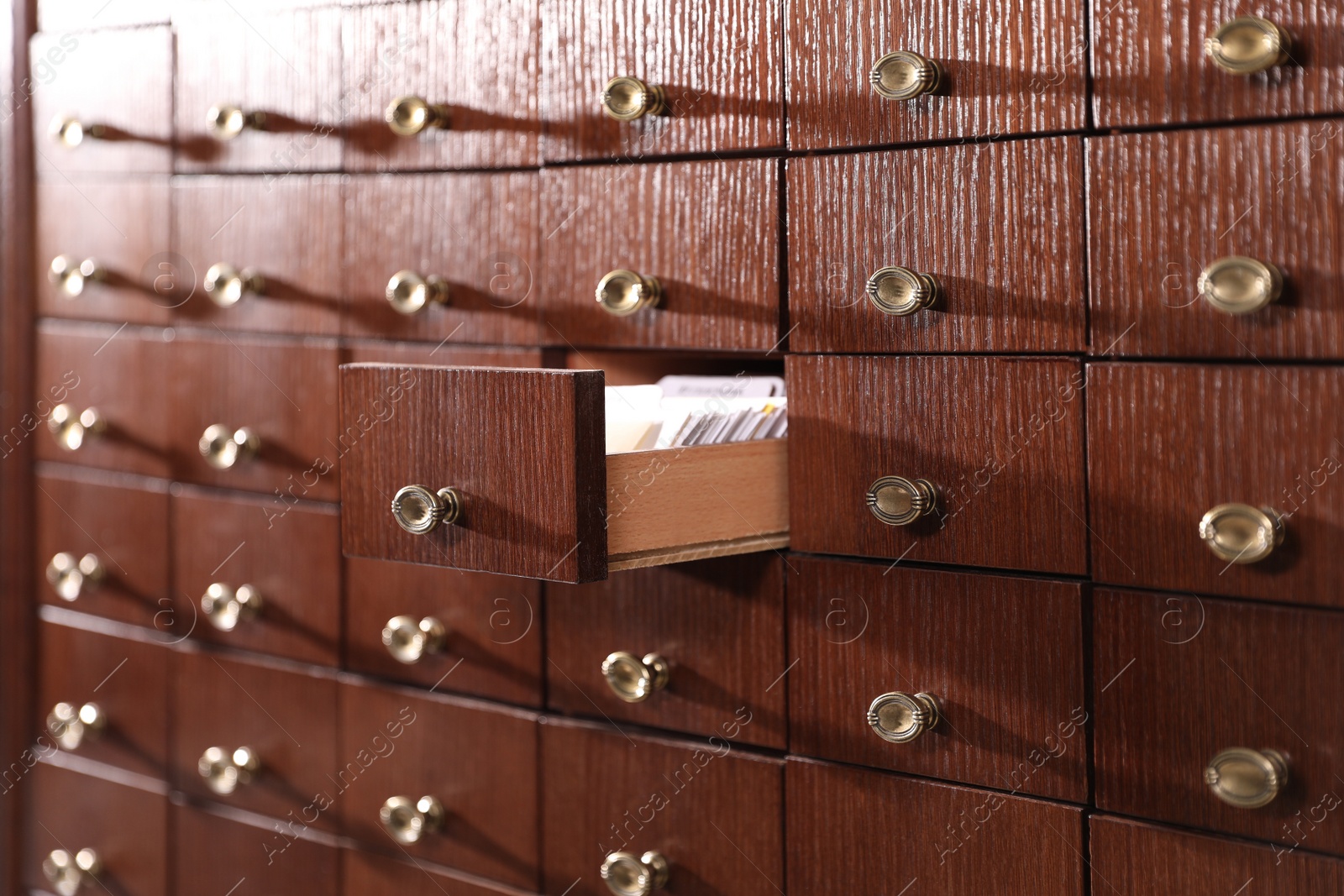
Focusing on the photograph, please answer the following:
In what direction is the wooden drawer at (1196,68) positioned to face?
toward the camera

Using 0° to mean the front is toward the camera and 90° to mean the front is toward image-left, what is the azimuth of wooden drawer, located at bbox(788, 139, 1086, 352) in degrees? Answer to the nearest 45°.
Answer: approximately 45°

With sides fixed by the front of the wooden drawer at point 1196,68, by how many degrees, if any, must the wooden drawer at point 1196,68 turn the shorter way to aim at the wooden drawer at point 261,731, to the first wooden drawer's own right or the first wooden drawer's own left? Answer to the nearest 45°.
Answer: approximately 135° to the first wooden drawer's own right

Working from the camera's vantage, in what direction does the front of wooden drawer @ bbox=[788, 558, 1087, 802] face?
facing the viewer and to the left of the viewer

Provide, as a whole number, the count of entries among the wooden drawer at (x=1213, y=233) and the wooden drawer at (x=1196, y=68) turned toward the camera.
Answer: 2

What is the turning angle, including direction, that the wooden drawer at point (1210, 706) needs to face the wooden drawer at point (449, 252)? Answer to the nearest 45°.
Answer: approximately 45° to its right

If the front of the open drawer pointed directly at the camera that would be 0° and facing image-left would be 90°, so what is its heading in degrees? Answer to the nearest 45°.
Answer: approximately 45°
